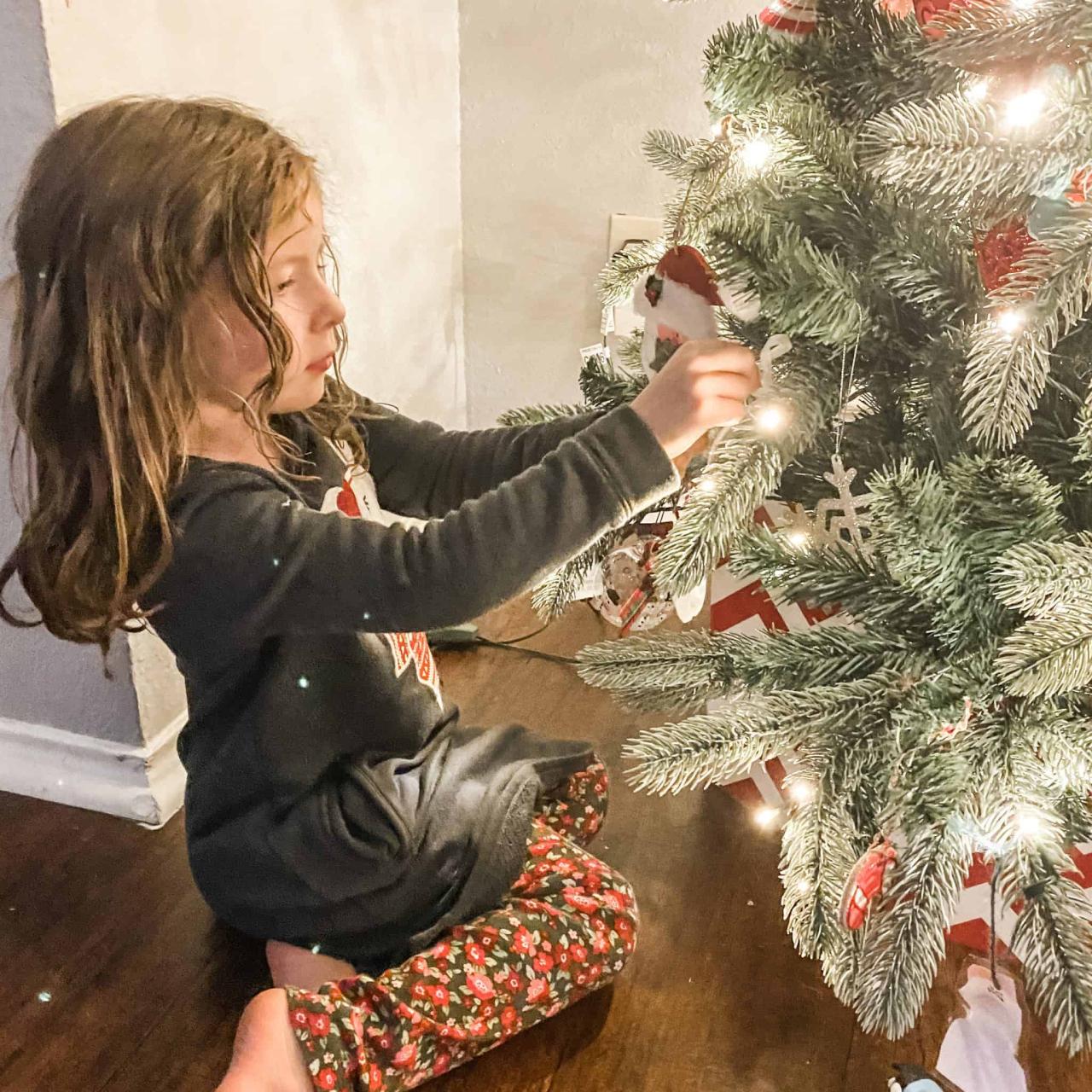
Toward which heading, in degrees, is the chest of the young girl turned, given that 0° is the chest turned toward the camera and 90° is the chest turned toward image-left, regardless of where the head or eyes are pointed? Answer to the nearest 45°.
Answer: approximately 270°

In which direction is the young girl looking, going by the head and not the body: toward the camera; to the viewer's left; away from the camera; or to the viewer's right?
to the viewer's right
